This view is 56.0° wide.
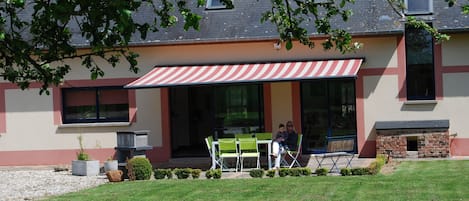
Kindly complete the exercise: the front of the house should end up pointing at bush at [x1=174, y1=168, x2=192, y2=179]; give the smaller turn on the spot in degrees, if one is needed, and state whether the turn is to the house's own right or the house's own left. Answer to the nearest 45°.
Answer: approximately 45° to the house's own right

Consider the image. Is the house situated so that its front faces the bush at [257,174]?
yes

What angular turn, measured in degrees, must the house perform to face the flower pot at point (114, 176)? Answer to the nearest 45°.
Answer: approximately 45° to its right

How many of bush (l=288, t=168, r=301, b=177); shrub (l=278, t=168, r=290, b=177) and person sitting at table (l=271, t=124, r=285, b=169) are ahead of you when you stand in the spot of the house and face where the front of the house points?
3

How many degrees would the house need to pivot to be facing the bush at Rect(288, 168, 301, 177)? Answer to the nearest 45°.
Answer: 0° — it already faces it

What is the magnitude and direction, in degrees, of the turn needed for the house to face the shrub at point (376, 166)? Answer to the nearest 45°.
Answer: approximately 45° to its left

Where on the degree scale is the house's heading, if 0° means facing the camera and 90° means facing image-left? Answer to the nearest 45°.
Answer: approximately 0°
